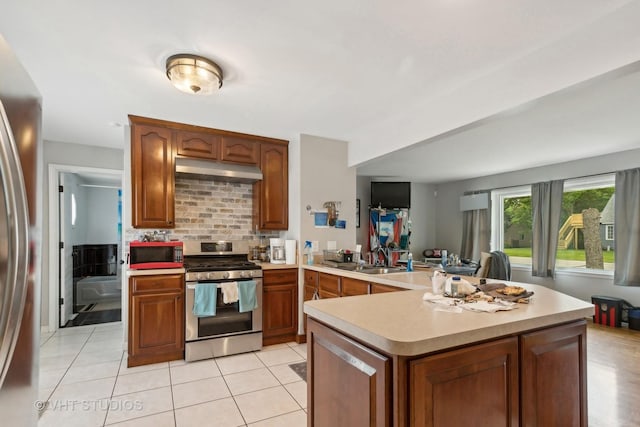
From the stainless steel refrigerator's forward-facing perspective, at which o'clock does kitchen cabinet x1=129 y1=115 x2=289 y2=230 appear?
The kitchen cabinet is roughly at 10 o'clock from the stainless steel refrigerator.

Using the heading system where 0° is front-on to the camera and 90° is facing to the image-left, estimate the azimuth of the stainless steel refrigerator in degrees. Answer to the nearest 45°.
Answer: approximately 270°

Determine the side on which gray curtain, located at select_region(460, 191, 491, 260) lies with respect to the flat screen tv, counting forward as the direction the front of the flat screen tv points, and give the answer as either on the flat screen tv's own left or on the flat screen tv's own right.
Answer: on the flat screen tv's own left

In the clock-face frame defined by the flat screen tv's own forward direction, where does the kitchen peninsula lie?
The kitchen peninsula is roughly at 12 o'clock from the flat screen tv.

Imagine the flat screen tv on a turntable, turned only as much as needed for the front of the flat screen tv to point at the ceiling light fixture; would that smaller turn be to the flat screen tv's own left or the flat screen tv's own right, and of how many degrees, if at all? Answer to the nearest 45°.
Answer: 0° — it already faces it

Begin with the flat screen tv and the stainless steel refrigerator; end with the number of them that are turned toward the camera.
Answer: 1

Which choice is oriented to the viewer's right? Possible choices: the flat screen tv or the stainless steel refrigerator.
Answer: the stainless steel refrigerator

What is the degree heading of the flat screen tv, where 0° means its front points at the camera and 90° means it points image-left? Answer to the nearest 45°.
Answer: approximately 0°

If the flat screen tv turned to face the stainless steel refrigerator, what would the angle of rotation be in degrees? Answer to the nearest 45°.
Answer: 0° — it already faces it
